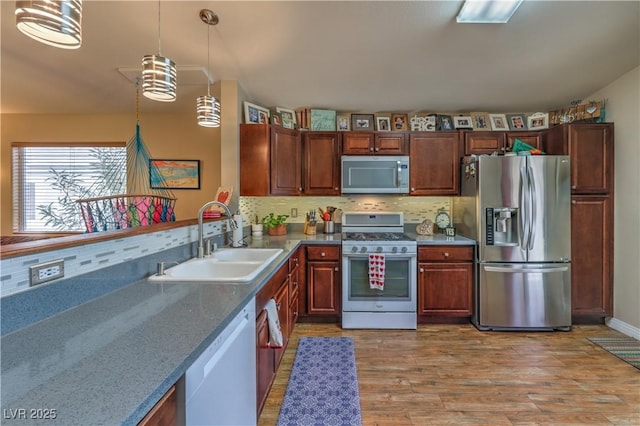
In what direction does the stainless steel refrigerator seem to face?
toward the camera

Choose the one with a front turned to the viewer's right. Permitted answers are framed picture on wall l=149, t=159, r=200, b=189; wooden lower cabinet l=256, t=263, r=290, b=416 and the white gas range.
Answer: the wooden lower cabinet

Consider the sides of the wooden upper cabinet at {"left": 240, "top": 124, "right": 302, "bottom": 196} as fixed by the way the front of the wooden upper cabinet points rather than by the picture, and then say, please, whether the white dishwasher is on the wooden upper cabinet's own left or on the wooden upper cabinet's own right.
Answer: on the wooden upper cabinet's own right

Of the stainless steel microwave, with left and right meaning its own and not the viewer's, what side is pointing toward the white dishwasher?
front

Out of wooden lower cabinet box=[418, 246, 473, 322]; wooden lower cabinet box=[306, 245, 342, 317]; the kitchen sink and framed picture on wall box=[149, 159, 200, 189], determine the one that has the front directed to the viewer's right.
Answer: the kitchen sink

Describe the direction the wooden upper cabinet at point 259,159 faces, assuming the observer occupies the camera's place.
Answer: facing the viewer and to the right of the viewer

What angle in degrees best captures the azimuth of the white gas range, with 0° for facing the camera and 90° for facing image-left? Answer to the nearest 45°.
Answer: approximately 0°

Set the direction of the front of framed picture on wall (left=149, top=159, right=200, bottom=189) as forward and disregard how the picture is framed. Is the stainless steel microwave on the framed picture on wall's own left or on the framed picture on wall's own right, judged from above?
on the framed picture on wall's own left

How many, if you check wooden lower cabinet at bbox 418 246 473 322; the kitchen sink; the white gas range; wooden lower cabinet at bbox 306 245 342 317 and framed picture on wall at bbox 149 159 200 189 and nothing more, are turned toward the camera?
4

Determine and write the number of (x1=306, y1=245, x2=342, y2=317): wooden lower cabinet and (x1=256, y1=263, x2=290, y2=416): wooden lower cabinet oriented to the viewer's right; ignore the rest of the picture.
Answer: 1

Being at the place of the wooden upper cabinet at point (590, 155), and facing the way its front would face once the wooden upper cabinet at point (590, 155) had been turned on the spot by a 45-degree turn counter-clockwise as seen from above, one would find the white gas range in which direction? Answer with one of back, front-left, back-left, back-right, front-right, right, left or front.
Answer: right
